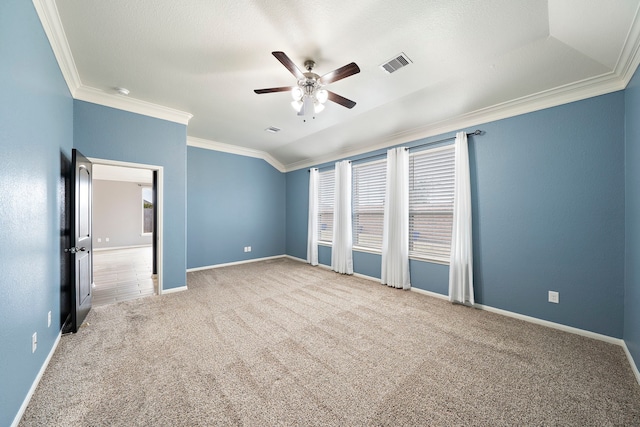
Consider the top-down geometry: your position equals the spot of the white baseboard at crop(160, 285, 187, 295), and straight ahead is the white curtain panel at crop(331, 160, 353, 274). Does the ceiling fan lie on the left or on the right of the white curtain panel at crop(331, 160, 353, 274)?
right

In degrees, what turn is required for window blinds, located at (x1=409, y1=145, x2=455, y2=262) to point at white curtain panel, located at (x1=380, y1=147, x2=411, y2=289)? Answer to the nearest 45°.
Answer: approximately 45° to its right

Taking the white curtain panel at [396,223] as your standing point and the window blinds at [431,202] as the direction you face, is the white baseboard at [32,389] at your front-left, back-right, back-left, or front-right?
back-right

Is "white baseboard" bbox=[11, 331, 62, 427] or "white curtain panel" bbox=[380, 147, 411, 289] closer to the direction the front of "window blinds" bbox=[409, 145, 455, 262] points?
the white baseboard

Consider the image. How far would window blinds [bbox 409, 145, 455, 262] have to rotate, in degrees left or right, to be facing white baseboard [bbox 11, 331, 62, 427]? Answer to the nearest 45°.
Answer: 0° — it already faces it

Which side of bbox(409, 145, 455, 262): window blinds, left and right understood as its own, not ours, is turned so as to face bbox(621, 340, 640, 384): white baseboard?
left

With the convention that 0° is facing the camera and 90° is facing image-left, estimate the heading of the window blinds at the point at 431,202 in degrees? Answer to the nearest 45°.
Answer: approximately 45°

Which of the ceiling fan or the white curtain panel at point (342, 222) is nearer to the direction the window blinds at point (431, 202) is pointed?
the ceiling fan

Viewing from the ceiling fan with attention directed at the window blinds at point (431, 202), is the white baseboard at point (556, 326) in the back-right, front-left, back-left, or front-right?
front-right

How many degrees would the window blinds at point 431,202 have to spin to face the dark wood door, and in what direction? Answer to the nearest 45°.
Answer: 0° — it already faces it

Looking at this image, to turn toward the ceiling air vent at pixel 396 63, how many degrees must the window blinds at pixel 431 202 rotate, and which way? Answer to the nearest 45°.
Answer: approximately 45° to its left

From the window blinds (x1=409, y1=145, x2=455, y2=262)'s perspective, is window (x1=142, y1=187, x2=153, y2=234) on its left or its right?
on its right

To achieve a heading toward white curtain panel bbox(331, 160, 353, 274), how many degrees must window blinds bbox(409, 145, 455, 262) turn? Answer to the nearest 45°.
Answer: approximately 45° to its right
